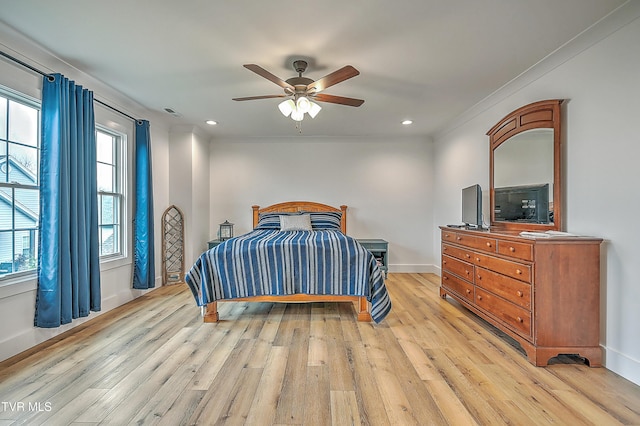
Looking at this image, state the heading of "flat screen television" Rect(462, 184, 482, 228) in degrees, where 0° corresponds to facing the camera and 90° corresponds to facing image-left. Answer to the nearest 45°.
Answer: approximately 45°

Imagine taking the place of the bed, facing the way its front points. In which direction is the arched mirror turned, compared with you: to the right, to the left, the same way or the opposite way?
to the right

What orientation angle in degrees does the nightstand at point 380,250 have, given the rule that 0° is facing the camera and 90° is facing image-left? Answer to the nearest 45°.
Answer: approximately 0°

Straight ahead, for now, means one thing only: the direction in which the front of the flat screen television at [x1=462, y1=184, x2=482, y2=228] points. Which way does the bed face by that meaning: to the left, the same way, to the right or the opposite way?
to the left

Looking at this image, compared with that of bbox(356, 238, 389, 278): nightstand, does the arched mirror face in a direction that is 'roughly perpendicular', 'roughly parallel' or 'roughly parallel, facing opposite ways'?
roughly perpendicular

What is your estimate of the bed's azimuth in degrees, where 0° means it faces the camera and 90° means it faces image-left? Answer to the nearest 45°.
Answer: approximately 0°

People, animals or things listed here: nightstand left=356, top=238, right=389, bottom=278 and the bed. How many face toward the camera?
2

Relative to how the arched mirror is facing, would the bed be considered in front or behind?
in front

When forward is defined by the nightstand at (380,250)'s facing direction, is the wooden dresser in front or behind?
in front

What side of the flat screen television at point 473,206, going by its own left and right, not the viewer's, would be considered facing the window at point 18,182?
front

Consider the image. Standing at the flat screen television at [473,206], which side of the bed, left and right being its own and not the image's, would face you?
left

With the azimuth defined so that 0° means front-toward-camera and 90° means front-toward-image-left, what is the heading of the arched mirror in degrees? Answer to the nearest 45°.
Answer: approximately 45°
